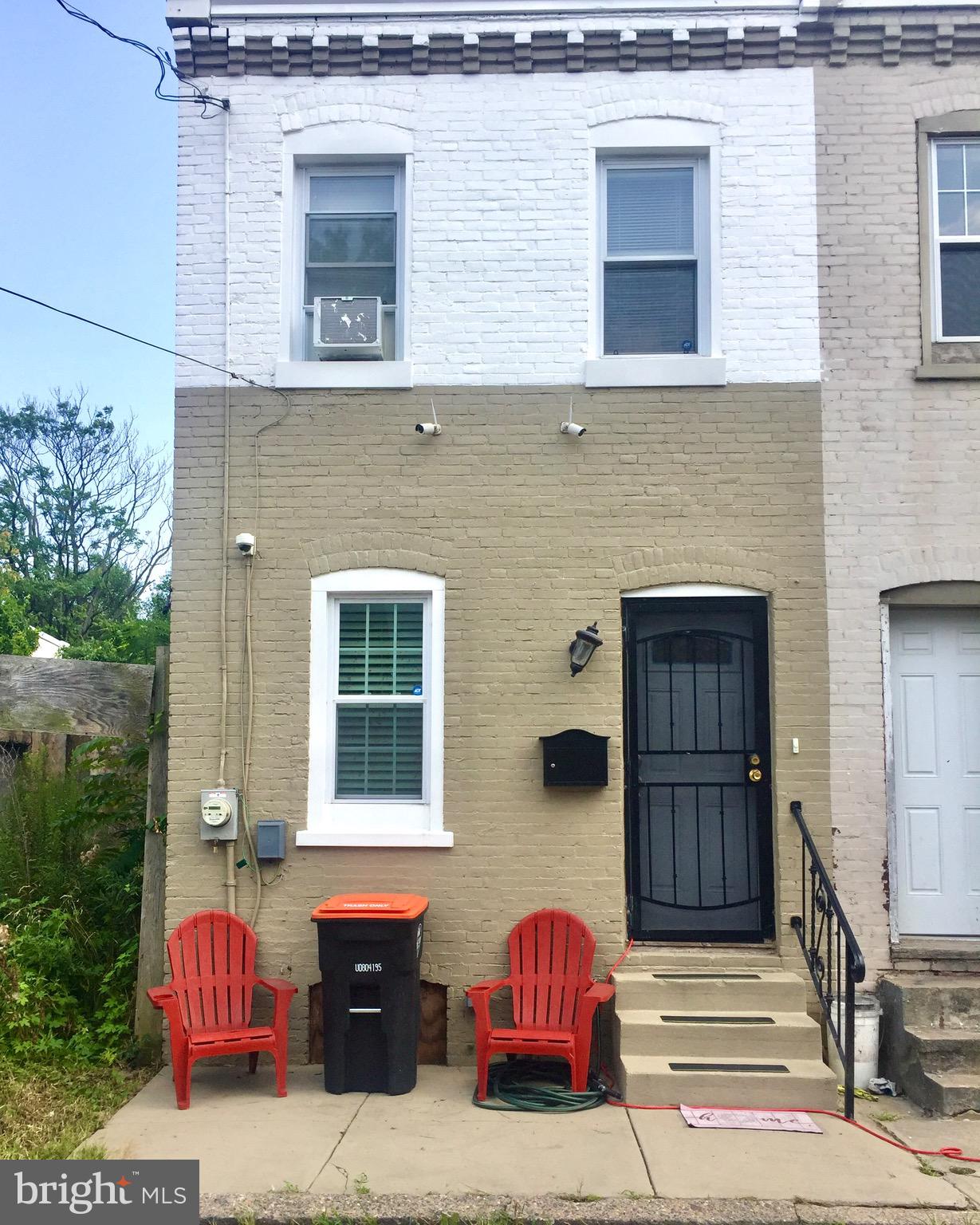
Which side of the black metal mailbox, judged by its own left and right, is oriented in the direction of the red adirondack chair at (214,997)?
right

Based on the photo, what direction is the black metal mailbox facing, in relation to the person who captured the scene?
facing the viewer

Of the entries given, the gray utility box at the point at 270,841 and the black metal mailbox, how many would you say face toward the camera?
2

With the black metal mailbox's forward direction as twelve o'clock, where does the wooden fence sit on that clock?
The wooden fence is roughly at 3 o'clock from the black metal mailbox.

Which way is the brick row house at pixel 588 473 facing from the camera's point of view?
toward the camera
